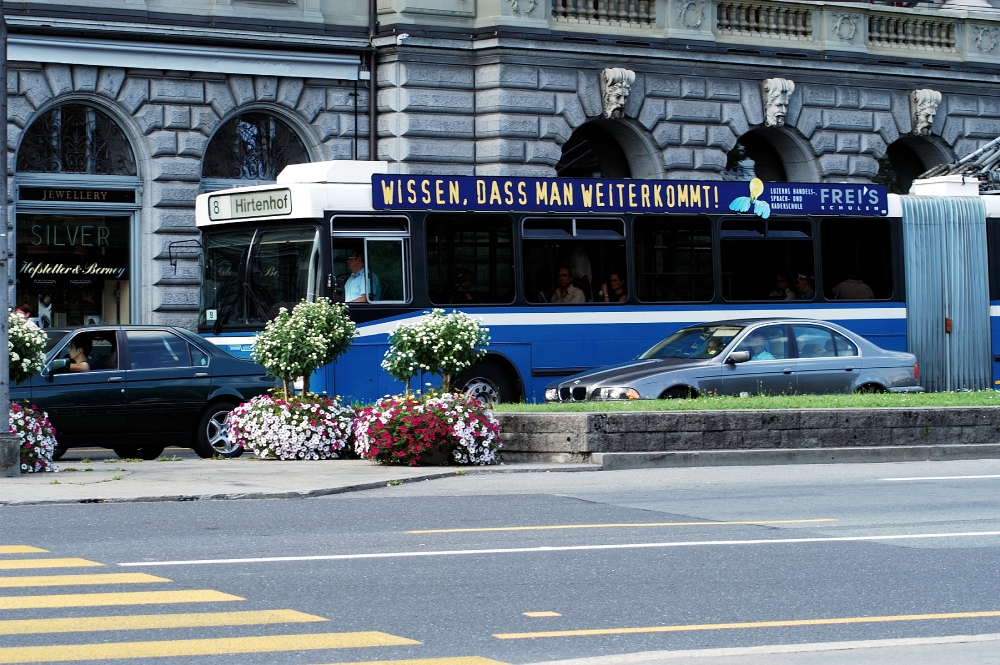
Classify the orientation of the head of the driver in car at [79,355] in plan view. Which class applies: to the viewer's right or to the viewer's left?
to the viewer's left

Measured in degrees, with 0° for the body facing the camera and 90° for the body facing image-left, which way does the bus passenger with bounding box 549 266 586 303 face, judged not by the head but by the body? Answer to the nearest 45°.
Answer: approximately 45°

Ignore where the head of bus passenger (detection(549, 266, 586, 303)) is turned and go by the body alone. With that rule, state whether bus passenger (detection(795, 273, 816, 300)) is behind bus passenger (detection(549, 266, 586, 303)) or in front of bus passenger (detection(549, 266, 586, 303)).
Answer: behind

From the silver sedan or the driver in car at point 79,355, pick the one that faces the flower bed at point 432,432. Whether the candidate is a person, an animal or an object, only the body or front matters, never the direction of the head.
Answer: the silver sedan

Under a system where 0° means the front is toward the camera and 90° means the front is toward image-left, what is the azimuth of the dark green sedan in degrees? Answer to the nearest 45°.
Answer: approximately 90°

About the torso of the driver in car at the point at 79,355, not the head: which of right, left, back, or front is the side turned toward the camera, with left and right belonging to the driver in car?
left

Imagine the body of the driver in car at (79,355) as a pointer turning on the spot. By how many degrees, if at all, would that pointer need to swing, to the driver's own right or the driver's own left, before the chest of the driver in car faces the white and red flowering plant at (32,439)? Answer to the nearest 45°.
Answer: approximately 90° to the driver's own left

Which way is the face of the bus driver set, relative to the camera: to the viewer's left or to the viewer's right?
to the viewer's left

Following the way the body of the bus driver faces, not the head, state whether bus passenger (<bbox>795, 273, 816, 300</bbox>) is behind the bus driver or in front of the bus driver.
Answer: behind

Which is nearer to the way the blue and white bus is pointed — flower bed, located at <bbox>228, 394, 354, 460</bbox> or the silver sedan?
the flower bed

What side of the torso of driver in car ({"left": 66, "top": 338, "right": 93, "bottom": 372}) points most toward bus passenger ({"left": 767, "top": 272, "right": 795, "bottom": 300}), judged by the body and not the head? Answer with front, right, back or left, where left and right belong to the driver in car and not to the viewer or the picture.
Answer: back
